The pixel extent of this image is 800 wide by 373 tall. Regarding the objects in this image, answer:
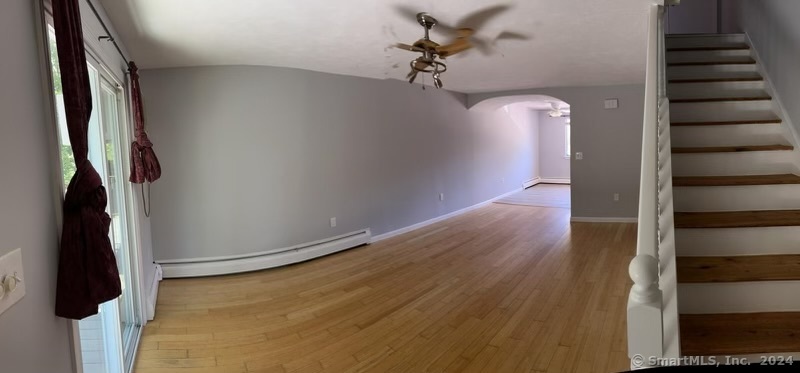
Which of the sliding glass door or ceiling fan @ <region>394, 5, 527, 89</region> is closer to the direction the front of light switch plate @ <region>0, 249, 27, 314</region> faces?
the ceiling fan

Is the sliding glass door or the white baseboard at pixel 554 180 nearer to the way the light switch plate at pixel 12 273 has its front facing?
the white baseboard

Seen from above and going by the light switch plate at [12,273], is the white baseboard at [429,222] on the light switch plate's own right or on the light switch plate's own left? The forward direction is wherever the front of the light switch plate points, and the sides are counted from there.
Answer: on the light switch plate's own left

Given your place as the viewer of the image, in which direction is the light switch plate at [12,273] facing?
facing the viewer and to the right of the viewer

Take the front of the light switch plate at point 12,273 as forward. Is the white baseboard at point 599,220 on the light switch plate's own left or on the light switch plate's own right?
on the light switch plate's own left

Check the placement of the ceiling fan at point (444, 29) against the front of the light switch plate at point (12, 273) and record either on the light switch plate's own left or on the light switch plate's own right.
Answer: on the light switch plate's own left

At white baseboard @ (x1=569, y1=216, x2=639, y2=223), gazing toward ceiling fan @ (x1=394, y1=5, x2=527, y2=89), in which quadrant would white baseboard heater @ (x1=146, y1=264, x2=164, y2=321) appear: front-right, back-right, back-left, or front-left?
front-right

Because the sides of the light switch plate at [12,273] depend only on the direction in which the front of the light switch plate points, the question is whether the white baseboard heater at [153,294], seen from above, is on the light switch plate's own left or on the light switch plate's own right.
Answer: on the light switch plate's own left

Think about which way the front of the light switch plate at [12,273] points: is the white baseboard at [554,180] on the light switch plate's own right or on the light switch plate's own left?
on the light switch plate's own left
